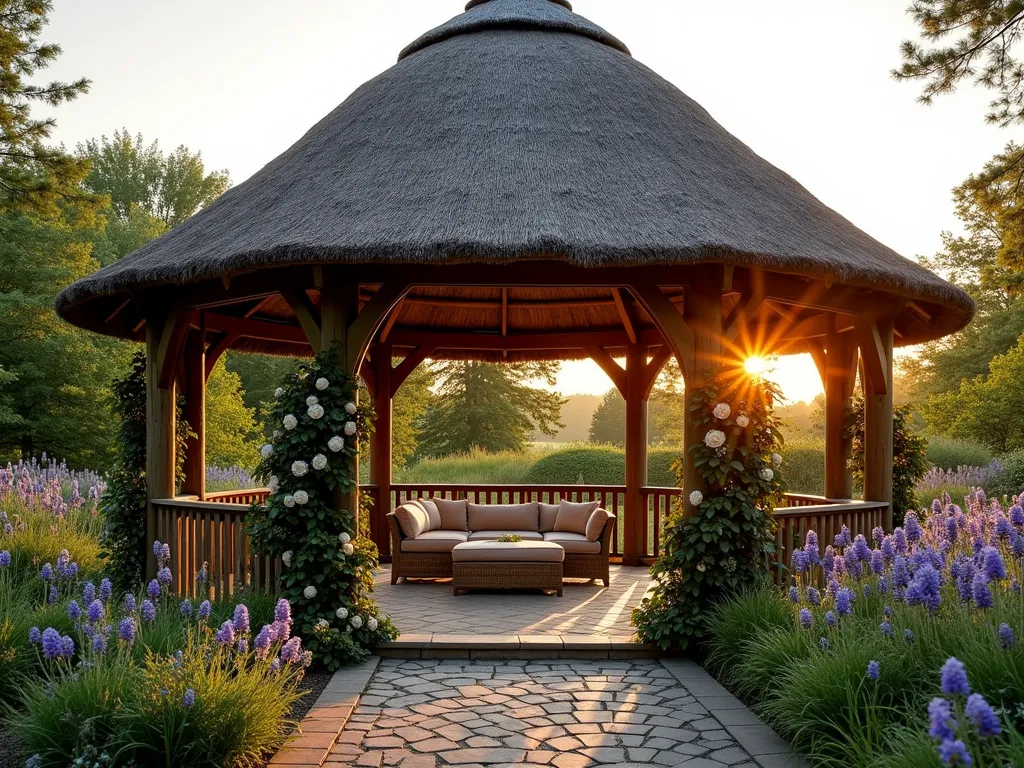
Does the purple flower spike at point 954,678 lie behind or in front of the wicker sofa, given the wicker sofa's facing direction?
in front

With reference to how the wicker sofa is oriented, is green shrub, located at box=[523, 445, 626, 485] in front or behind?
behind

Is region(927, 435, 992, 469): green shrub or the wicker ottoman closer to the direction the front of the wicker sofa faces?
the wicker ottoman

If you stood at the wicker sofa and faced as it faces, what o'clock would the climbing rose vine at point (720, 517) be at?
The climbing rose vine is roughly at 11 o'clock from the wicker sofa.

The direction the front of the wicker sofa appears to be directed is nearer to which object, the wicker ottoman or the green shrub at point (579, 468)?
the wicker ottoman

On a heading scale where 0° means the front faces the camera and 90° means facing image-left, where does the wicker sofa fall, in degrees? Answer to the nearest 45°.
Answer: approximately 0°

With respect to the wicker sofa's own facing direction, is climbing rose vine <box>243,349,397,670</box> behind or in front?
in front

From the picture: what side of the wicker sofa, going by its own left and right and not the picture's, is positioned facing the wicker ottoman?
front
